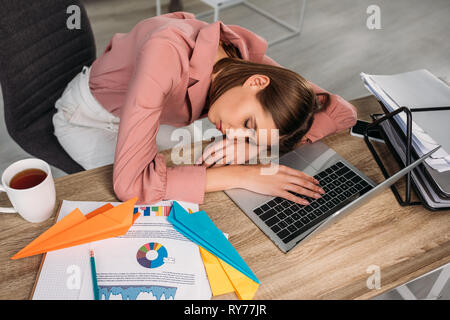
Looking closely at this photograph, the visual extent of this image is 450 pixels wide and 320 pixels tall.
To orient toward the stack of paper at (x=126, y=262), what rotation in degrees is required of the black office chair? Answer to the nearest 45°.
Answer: approximately 45° to its right

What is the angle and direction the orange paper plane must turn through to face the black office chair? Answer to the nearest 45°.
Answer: approximately 135° to its right

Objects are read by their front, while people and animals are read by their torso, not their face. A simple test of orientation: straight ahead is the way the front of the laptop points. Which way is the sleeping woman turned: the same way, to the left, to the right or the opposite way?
the opposite way

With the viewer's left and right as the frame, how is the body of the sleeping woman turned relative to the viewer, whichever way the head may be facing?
facing the viewer and to the right of the viewer

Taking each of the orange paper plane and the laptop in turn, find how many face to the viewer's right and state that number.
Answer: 0

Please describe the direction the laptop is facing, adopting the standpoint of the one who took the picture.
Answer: facing away from the viewer and to the left of the viewer

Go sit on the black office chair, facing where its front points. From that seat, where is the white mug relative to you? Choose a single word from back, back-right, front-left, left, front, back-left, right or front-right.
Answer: front-right

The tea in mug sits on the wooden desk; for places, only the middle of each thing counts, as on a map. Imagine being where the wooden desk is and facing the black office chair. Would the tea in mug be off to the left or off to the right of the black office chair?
left

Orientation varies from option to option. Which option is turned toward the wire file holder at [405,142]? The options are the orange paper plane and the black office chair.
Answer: the black office chair
